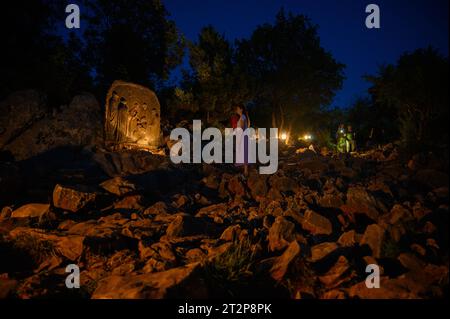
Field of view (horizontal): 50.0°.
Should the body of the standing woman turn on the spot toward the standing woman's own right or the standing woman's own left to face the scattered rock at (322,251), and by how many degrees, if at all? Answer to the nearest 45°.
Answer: approximately 90° to the standing woman's own left

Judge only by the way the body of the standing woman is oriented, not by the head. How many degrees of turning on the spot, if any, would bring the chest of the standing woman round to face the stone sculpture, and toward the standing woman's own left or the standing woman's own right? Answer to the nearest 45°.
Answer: approximately 45° to the standing woman's own right
